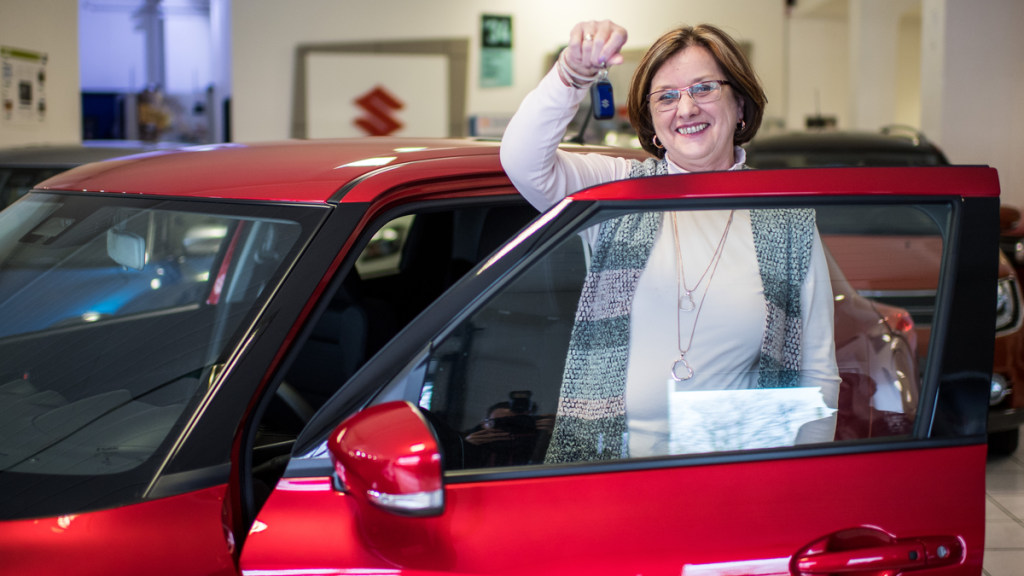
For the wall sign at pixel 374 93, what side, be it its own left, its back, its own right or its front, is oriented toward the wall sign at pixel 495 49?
left

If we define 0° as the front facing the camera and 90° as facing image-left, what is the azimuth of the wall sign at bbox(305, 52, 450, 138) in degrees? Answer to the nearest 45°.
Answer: approximately 0°

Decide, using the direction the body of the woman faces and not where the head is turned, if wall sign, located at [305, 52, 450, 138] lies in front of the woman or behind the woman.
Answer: behind

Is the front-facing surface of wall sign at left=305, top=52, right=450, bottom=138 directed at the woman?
yes

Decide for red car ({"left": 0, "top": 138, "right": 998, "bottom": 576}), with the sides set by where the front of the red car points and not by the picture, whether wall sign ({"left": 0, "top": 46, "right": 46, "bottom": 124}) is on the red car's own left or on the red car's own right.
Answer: on the red car's own right

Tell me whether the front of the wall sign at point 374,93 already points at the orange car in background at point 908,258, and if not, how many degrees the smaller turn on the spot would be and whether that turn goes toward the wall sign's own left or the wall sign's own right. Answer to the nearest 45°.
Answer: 0° — it already faces it

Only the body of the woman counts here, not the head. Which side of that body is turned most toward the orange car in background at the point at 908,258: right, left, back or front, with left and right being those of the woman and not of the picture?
back

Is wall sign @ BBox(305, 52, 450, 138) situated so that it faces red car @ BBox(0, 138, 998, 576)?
yes

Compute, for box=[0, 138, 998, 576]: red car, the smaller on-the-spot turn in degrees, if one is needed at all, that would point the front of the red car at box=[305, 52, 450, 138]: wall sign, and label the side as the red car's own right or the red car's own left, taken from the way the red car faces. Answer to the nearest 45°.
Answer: approximately 135° to the red car's own right

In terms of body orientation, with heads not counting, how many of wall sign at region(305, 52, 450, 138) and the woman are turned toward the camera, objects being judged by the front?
2
